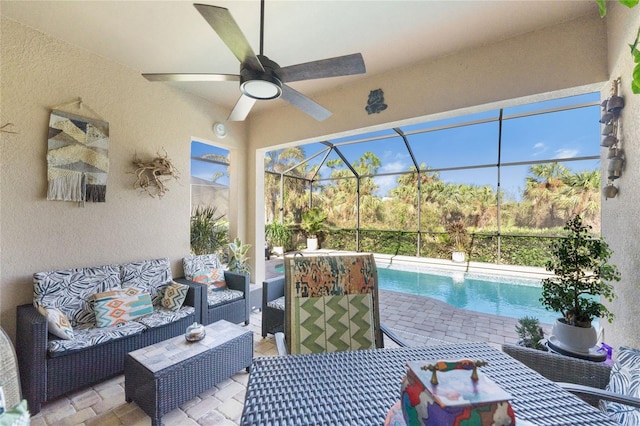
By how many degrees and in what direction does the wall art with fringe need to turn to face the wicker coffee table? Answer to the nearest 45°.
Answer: approximately 45° to its right

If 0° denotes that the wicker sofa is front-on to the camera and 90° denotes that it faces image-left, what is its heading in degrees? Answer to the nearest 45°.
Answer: approximately 315°

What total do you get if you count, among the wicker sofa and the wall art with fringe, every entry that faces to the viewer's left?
0

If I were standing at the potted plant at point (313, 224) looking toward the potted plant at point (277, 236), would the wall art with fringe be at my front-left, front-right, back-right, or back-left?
front-left

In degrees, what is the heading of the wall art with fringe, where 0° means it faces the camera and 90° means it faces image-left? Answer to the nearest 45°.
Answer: approximately 315°

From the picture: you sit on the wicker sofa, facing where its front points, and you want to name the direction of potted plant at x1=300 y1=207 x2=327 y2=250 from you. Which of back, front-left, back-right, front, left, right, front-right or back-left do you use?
left

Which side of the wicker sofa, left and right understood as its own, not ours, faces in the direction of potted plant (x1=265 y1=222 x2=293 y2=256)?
left

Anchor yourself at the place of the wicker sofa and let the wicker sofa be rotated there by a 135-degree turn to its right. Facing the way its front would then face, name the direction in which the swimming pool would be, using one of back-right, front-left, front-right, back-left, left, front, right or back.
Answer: back

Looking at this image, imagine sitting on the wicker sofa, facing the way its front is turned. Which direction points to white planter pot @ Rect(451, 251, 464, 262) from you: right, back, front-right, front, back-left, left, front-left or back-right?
front-left

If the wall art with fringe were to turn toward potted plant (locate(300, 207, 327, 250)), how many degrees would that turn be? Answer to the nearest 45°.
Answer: approximately 90° to its left

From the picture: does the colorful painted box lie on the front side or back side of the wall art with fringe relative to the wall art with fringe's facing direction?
on the front side

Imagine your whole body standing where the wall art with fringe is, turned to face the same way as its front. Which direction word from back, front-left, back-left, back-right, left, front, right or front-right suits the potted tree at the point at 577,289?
front
